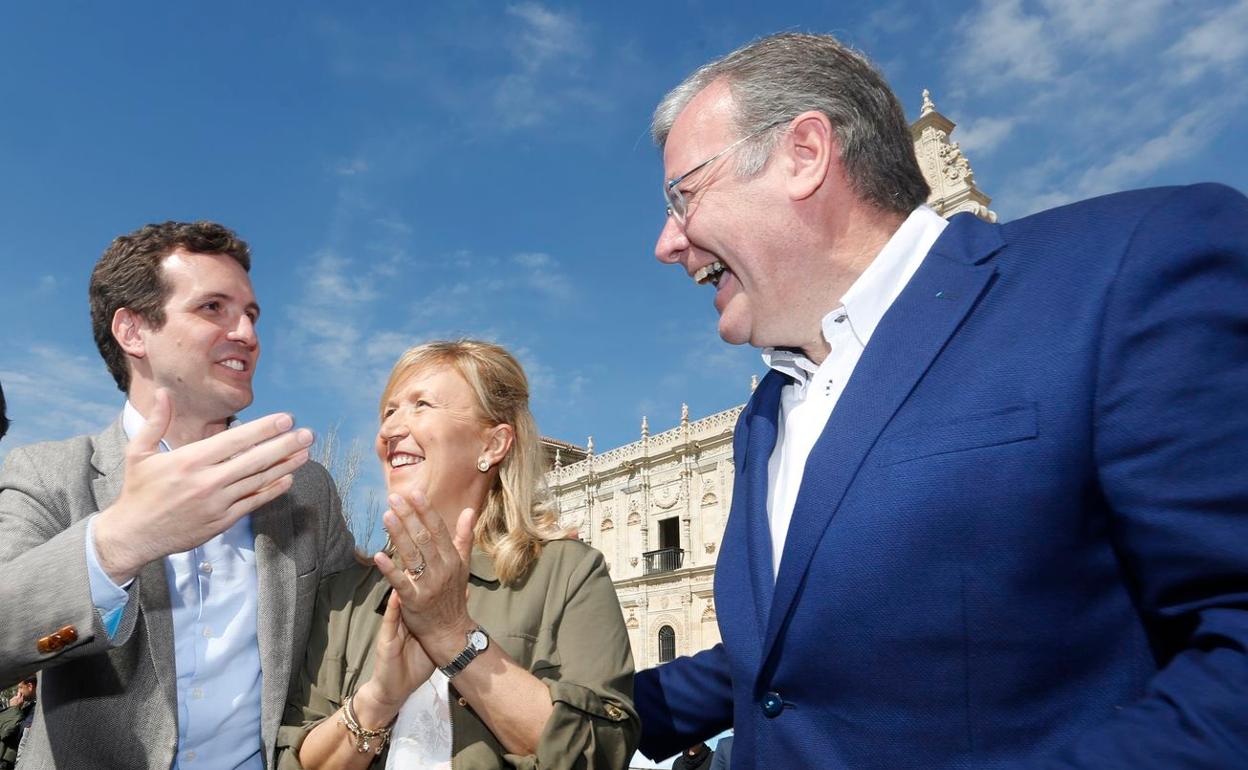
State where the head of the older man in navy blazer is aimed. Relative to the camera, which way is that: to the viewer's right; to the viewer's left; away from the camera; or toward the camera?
to the viewer's left

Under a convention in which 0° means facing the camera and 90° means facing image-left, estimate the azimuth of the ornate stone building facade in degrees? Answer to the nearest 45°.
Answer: approximately 45°

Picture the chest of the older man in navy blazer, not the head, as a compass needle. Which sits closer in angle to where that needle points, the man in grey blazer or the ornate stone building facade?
the man in grey blazer

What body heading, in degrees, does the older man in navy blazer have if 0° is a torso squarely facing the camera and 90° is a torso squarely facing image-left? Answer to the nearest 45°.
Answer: approximately 45°

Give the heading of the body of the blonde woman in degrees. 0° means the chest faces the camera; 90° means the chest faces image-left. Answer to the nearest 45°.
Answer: approximately 45°

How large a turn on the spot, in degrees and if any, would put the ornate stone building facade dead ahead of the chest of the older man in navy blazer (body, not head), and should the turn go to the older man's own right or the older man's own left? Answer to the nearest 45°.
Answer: approximately 135° to the older man's own right
